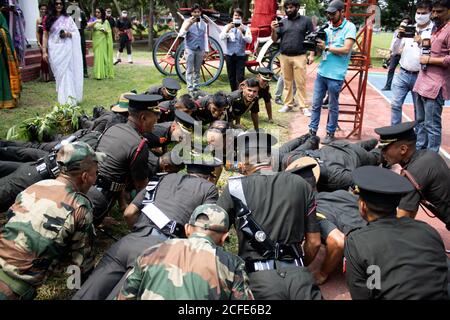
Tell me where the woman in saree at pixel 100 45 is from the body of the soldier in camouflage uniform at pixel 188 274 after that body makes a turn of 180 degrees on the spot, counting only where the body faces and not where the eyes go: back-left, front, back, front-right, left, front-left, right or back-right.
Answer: back

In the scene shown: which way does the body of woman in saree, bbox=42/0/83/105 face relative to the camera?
toward the camera

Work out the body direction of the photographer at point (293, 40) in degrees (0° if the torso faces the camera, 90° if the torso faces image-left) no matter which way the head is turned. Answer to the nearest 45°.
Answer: approximately 45°

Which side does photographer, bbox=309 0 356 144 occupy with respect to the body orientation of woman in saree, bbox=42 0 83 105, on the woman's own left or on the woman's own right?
on the woman's own left

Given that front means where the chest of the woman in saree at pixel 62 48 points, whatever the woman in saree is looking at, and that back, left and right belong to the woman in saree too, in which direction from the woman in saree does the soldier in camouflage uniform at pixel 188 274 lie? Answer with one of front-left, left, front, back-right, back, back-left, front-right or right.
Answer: front

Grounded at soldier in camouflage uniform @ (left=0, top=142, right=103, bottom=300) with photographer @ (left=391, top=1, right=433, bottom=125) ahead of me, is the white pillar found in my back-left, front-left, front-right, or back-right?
front-left

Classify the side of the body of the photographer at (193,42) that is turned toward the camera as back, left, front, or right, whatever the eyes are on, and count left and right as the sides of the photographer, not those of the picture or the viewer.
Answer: front

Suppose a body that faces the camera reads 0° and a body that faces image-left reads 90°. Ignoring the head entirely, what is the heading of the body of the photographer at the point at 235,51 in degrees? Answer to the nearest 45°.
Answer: approximately 0°

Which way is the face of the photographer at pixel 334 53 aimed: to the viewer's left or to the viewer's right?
to the viewer's left

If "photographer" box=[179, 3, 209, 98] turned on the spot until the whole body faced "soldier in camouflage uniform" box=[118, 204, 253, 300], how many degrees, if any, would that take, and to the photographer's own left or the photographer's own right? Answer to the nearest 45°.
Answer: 0° — they already face them

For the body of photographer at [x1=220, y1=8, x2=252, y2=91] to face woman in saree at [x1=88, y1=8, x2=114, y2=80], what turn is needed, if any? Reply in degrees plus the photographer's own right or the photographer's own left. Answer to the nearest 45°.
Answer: approximately 135° to the photographer's own right

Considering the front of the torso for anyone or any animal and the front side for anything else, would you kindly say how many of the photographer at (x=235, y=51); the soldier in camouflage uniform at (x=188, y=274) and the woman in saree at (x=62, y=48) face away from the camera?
1

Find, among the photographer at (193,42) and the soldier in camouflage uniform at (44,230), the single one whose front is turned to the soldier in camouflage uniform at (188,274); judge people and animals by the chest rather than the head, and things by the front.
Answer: the photographer

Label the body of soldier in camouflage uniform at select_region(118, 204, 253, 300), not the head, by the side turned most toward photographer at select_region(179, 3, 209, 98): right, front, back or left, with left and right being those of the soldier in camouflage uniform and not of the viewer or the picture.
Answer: front

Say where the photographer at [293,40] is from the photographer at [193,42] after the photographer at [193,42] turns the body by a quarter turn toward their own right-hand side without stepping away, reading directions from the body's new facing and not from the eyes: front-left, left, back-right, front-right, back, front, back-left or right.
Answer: back-left

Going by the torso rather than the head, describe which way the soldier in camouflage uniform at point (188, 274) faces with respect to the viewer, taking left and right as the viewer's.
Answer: facing away from the viewer

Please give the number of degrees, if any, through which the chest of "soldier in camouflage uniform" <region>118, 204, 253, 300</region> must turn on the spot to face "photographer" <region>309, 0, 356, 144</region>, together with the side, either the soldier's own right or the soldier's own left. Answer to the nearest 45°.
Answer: approximately 45° to the soldier's own right
